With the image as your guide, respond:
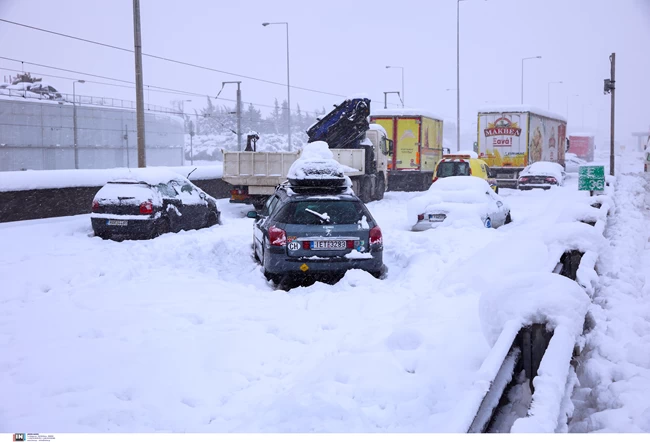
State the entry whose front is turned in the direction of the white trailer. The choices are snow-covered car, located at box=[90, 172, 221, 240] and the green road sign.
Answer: the snow-covered car

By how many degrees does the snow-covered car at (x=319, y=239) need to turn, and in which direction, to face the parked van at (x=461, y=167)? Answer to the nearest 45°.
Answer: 0° — it already faces it

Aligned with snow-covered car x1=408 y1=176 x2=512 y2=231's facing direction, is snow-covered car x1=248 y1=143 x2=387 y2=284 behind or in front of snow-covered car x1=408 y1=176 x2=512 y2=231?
behind

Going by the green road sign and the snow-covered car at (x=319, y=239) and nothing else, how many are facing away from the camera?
1

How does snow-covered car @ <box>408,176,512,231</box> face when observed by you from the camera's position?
facing away from the viewer and to the right of the viewer

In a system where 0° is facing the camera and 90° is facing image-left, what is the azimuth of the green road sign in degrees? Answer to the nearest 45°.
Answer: approximately 0°

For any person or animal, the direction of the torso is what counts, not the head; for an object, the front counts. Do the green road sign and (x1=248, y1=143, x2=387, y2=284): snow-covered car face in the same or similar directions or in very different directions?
very different directions

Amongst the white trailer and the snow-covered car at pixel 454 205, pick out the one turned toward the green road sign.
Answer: the snow-covered car

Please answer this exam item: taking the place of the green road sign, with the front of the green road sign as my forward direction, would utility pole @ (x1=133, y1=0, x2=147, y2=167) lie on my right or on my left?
on my right

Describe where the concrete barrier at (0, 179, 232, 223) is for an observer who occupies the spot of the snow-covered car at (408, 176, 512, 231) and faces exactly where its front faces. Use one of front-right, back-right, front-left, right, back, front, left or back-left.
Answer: back-left

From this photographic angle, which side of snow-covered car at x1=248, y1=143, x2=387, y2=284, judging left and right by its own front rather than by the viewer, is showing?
back

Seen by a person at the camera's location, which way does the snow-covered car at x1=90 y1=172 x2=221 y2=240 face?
facing away from the viewer and to the right of the viewer

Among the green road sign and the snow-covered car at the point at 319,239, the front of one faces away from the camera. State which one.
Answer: the snow-covered car

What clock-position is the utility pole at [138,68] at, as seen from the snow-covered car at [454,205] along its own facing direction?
The utility pole is roughly at 8 o'clock from the snow-covered car.
